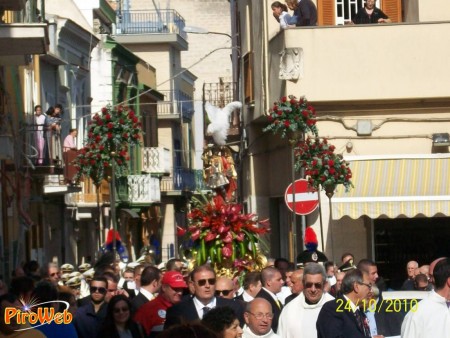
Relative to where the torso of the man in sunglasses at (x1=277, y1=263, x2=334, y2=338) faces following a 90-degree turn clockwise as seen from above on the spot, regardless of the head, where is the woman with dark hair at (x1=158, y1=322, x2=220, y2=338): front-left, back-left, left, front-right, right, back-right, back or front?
left

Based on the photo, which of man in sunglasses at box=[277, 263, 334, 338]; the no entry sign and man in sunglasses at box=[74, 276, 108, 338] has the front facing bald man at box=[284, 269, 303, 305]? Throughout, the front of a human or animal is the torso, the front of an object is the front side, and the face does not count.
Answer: the no entry sign

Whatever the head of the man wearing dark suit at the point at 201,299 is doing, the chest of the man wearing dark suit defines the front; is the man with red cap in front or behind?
behind

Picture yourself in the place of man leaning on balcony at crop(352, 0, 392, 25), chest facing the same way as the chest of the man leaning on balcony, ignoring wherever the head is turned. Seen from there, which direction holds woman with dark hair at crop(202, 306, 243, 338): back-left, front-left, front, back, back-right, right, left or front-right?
front

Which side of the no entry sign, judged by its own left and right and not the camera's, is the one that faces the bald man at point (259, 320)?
front

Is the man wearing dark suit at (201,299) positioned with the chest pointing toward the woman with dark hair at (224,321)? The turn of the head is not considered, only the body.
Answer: yes

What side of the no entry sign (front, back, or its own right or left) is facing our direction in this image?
front

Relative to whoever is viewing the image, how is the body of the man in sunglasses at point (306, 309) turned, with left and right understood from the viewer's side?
facing the viewer

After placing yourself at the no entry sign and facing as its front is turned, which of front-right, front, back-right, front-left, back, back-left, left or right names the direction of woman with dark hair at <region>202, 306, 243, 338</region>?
front

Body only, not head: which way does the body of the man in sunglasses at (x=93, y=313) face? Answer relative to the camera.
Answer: toward the camera
